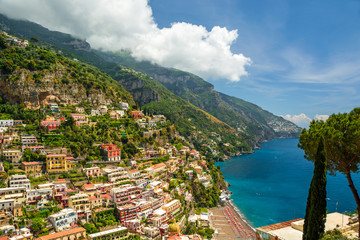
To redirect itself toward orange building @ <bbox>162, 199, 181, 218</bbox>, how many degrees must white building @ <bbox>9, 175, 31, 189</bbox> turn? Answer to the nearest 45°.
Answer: approximately 90° to its left

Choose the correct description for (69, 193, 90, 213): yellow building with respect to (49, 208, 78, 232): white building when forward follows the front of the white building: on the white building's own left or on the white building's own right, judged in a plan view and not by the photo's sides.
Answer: on the white building's own left

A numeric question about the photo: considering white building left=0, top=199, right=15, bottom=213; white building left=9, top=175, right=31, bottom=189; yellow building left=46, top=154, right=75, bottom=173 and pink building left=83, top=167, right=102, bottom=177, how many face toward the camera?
4

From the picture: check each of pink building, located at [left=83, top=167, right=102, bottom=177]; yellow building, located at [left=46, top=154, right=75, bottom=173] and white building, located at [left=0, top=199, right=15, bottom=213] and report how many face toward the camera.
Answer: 3

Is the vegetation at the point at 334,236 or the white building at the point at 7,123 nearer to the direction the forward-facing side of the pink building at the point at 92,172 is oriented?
the vegetation

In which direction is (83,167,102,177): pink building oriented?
toward the camera

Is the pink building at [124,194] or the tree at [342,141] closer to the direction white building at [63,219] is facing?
the tree

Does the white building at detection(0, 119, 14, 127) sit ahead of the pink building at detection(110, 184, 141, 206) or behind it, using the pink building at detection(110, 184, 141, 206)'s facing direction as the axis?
behind

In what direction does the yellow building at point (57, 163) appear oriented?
toward the camera

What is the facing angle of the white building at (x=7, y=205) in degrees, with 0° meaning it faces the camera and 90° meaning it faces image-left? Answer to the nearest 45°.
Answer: approximately 0°

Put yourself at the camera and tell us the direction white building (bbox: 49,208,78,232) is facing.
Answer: facing the viewer and to the right of the viewer

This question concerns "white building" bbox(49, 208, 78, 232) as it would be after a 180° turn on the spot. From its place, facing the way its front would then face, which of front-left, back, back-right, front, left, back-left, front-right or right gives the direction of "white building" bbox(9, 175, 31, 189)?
front

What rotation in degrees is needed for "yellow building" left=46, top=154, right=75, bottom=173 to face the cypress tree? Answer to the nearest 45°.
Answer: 0° — it already faces it
